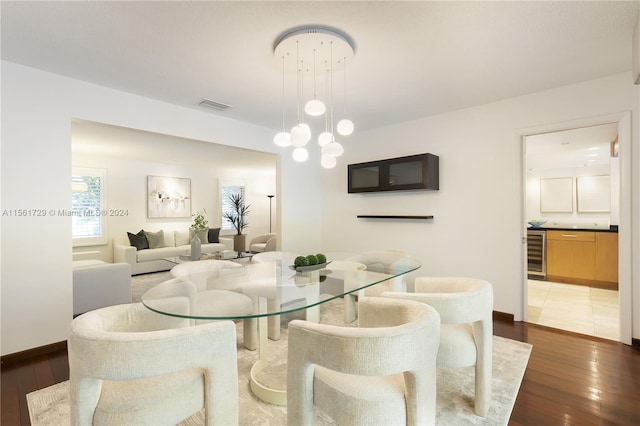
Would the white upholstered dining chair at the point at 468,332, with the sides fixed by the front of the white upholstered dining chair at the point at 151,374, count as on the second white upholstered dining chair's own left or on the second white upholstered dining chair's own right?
on the second white upholstered dining chair's own right

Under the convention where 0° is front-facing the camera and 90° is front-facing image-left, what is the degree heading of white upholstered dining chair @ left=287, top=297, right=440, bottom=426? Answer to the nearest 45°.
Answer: approximately 135°

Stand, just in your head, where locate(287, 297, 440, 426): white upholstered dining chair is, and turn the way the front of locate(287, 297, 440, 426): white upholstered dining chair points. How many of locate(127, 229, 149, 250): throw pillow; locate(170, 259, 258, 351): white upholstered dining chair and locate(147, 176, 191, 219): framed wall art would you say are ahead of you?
3

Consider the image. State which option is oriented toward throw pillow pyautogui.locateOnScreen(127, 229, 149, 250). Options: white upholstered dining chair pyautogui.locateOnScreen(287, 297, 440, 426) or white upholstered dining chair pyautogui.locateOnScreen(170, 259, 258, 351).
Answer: white upholstered dining chair pyautogui.locateOnScreen(287, 297, 440, 426)

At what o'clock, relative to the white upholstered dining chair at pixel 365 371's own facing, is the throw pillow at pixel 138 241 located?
The throw pillow is roughly at 12 o'clock from the white upholstered dining chair.

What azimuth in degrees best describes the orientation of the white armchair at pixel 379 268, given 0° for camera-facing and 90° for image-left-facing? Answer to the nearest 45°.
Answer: approximately 45°

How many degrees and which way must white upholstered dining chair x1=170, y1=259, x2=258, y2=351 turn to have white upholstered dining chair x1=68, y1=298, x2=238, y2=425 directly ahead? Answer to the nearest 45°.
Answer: approximately 45° to its right

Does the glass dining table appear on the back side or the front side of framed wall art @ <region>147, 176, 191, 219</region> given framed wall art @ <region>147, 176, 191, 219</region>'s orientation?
on the front side

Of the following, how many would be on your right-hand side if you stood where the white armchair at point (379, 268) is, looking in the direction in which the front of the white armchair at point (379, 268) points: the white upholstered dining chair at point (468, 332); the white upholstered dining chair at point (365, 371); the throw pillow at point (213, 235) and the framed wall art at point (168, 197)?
2

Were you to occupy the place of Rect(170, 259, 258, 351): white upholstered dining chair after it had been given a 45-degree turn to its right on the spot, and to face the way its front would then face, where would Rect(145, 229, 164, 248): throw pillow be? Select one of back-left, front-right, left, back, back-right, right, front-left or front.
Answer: back

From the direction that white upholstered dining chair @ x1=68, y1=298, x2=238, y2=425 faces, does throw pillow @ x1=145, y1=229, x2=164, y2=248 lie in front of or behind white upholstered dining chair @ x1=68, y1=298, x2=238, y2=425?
in front

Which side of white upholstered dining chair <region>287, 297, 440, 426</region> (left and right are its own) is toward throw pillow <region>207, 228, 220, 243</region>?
front

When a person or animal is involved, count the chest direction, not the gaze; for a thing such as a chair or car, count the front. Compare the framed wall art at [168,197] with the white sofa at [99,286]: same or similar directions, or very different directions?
very different directions
